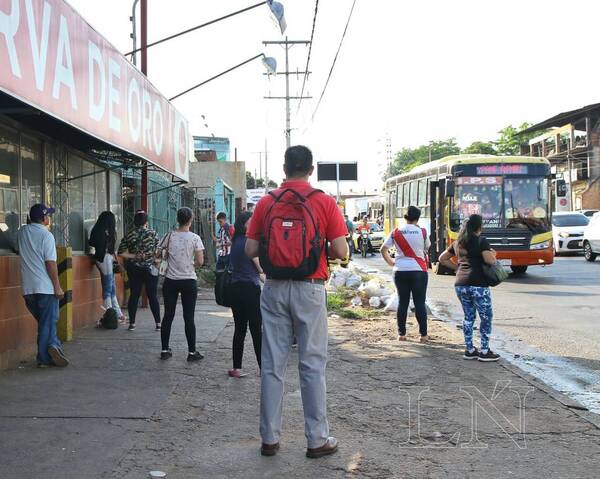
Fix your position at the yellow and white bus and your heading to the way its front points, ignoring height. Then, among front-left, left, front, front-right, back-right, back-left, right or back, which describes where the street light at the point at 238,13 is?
right

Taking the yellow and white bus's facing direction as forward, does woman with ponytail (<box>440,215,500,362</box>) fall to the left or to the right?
on its right

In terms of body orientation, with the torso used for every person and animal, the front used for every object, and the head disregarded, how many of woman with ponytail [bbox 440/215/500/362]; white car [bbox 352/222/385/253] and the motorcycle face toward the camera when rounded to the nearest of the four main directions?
2

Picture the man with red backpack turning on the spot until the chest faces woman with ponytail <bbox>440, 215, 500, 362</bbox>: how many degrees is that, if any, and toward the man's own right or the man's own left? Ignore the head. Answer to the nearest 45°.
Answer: approximately 45° to the man's own right

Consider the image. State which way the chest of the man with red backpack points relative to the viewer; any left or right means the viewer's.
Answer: facing away from the viewer

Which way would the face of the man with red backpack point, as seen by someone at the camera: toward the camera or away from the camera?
away from the camera

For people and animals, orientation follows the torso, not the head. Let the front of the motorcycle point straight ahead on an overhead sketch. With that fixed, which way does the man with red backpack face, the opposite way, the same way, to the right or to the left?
the opposite way

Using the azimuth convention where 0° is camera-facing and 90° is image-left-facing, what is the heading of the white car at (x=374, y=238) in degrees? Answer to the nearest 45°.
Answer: approximately 0°

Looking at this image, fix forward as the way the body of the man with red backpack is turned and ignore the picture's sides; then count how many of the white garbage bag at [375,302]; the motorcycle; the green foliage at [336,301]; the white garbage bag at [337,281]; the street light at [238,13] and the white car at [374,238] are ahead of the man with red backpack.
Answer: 6

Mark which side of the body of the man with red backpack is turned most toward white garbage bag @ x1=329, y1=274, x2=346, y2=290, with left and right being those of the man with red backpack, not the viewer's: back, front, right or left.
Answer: front

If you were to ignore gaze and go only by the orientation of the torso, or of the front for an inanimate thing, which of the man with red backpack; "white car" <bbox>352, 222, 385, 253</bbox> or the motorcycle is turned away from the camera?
the man with red backpack

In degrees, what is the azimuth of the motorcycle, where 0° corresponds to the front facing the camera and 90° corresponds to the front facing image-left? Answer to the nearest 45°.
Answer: approximately 0°
